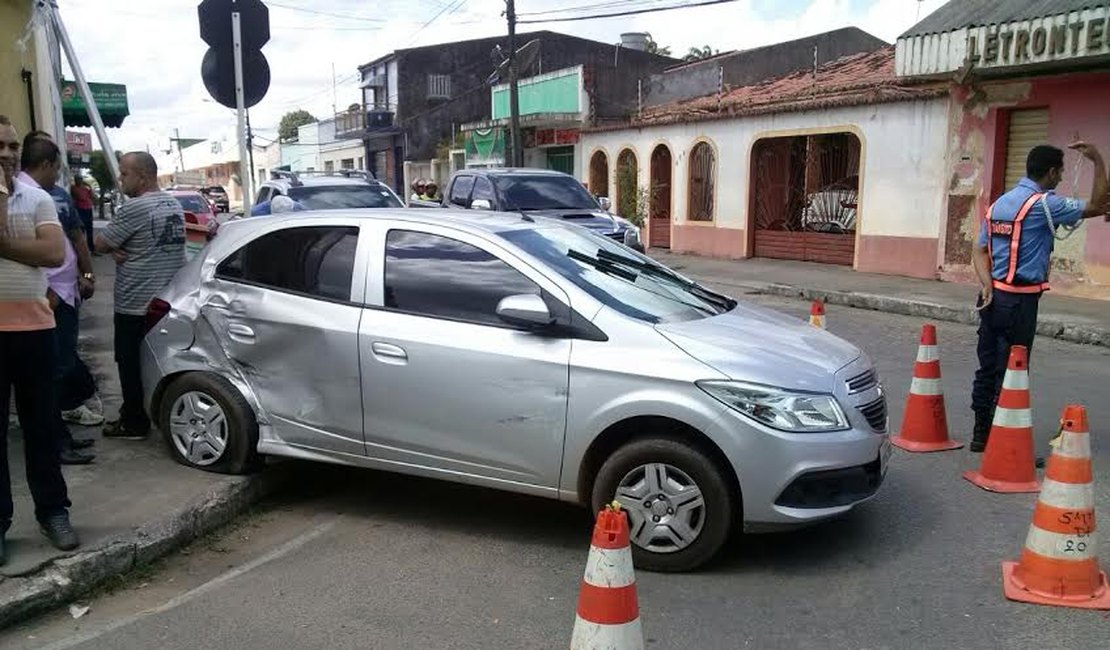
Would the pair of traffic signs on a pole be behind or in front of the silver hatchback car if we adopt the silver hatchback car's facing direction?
behind

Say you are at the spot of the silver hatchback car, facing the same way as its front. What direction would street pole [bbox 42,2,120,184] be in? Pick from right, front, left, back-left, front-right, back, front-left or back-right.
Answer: back

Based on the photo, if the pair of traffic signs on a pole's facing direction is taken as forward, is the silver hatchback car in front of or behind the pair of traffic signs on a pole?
behind

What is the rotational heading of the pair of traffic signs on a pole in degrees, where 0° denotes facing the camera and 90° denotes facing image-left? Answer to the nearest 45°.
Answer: approximately 180°
